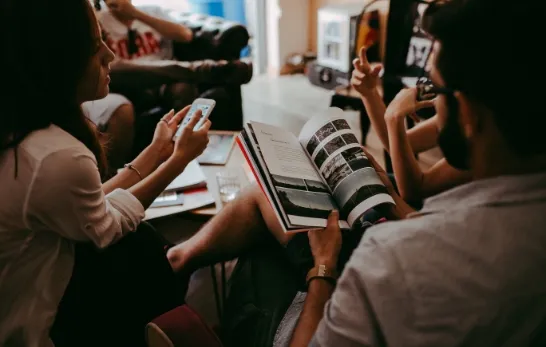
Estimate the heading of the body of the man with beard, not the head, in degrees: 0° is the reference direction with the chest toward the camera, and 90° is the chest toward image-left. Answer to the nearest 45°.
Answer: approximately 135°

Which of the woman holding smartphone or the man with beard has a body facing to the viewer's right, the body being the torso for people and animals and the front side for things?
the woman holding smartphone

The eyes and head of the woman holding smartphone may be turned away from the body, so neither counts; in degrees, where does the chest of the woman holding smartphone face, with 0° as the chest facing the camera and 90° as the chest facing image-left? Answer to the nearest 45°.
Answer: approximately 270°

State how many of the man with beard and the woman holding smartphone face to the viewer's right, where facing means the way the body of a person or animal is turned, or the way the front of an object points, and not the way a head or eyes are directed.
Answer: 1

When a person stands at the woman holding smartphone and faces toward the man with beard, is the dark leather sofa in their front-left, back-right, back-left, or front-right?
back-left

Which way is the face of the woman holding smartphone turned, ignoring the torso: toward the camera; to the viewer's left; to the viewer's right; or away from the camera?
to the viewer's right

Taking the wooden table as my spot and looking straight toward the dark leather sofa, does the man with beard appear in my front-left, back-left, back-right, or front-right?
back-right
